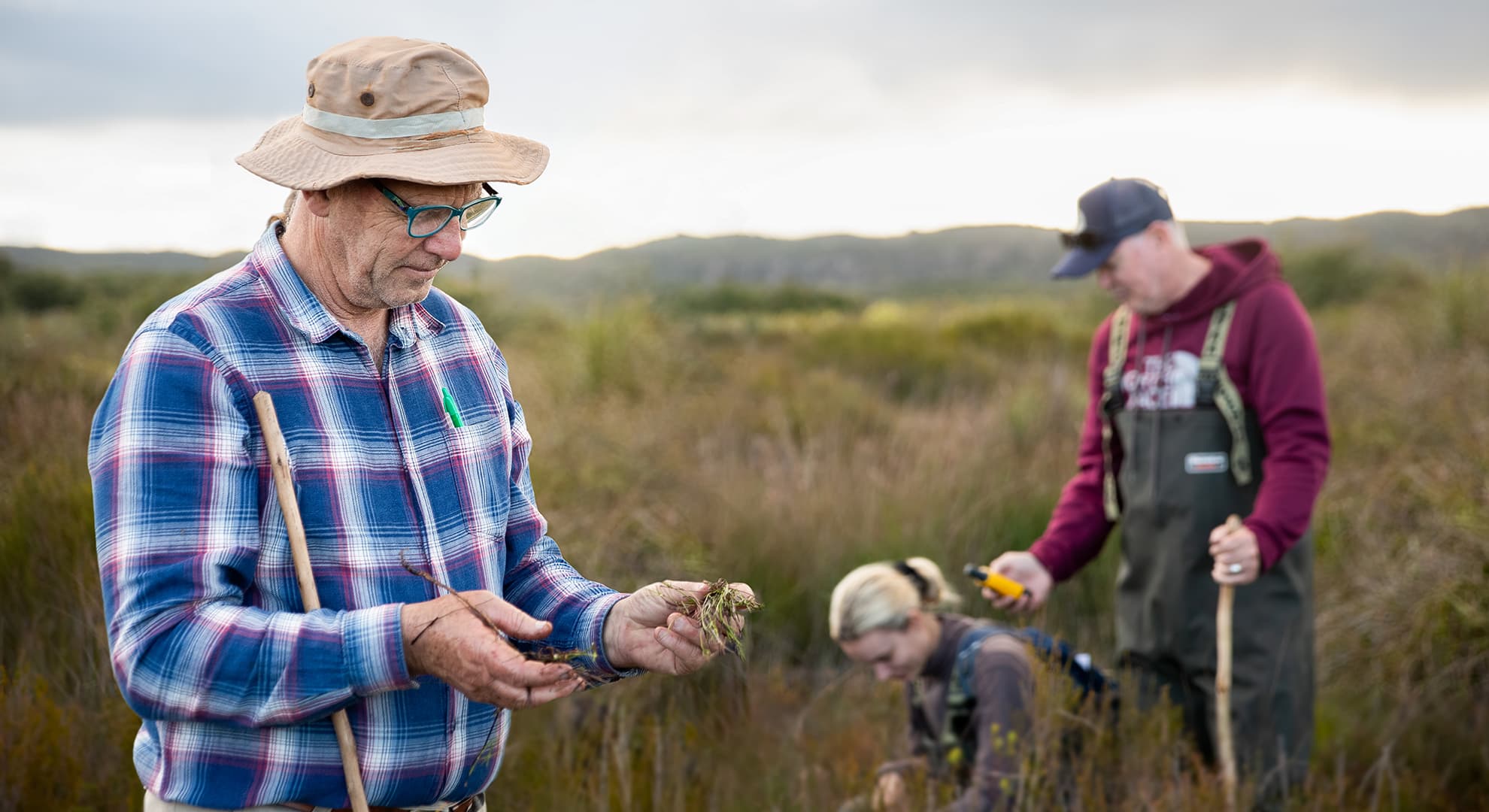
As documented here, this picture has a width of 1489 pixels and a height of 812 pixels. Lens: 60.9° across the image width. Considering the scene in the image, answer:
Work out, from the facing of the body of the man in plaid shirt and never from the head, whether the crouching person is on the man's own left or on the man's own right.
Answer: on the man's own left

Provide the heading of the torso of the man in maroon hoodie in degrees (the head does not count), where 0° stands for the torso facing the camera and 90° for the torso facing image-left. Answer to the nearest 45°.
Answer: approximately 45°

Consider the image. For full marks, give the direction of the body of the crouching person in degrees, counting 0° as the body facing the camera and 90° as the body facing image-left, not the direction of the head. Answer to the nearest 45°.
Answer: approximately 45°

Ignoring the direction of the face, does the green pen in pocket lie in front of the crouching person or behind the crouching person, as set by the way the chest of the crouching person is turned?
in front

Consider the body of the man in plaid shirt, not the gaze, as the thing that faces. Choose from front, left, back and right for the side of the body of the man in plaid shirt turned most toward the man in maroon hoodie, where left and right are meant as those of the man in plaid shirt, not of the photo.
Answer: left

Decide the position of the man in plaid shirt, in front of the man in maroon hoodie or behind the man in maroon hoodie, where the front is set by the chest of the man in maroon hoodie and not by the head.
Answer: in front

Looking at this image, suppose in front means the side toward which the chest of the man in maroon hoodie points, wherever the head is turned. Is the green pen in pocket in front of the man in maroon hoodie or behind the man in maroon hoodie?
in front

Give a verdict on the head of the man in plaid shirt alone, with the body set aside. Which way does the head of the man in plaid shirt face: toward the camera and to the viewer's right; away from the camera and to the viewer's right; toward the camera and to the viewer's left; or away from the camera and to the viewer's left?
toward the camera and to the viewer's right

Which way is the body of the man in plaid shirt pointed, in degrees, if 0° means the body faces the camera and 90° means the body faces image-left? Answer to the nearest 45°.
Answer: approximately 315°

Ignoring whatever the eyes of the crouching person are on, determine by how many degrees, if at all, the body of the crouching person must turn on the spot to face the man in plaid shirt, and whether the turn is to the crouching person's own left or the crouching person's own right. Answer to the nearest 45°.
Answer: approximately 45° to the crouching person's own left
